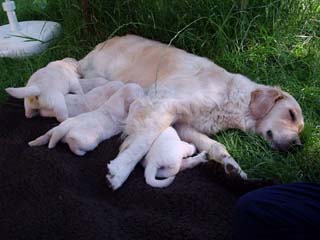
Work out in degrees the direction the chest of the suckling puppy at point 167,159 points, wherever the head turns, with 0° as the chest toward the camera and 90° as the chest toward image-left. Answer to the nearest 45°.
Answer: approximately 180°

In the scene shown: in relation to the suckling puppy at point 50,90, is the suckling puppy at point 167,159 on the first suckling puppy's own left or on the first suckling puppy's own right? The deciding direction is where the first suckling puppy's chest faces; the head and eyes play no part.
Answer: on the first suckling puppy's own right

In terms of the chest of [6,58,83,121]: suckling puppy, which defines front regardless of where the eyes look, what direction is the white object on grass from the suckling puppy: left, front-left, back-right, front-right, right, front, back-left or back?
front-left

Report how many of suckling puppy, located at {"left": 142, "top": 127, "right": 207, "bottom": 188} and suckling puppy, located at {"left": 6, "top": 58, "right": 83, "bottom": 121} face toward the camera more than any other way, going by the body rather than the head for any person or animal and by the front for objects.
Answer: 0

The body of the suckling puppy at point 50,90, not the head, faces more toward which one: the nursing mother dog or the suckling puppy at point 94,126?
the nursing mother dog

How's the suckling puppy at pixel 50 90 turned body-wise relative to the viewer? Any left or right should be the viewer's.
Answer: facing away from the viewer and to the right of the viewer
